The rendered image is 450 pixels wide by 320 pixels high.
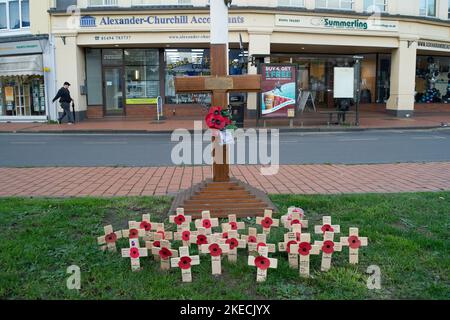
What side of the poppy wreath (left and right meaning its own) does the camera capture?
front

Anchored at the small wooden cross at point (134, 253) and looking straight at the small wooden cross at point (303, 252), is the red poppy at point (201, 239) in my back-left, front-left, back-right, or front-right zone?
front-left

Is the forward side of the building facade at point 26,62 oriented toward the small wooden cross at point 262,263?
yes

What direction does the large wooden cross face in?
toward the camera

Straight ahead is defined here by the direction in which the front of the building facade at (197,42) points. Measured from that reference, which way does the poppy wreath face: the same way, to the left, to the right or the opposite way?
the same way

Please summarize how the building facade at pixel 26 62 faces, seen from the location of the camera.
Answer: facing the viewer

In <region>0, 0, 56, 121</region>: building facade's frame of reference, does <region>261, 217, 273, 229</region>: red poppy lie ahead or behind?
ahead

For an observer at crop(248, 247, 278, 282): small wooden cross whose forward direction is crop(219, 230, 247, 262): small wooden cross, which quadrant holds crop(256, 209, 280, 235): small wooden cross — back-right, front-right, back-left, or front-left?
front-right

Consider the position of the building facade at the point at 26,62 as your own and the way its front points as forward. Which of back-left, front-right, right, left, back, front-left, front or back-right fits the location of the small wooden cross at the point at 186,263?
front

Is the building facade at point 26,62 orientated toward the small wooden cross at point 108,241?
yes

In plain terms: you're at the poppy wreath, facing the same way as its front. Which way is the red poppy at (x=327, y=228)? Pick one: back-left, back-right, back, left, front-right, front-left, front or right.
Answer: front-left

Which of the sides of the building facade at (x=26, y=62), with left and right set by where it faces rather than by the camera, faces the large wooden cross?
front

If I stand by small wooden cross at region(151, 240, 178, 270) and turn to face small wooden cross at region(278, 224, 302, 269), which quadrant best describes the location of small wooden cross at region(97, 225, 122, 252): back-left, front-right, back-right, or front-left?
back-left

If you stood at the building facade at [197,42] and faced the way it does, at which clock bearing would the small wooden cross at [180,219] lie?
The small wooden cross is roughly at 12 o'clock from the building facade.

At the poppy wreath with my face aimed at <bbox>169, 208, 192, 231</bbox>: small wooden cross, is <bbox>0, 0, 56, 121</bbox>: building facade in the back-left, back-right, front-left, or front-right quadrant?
back-right

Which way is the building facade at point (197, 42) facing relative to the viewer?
toward the camera
